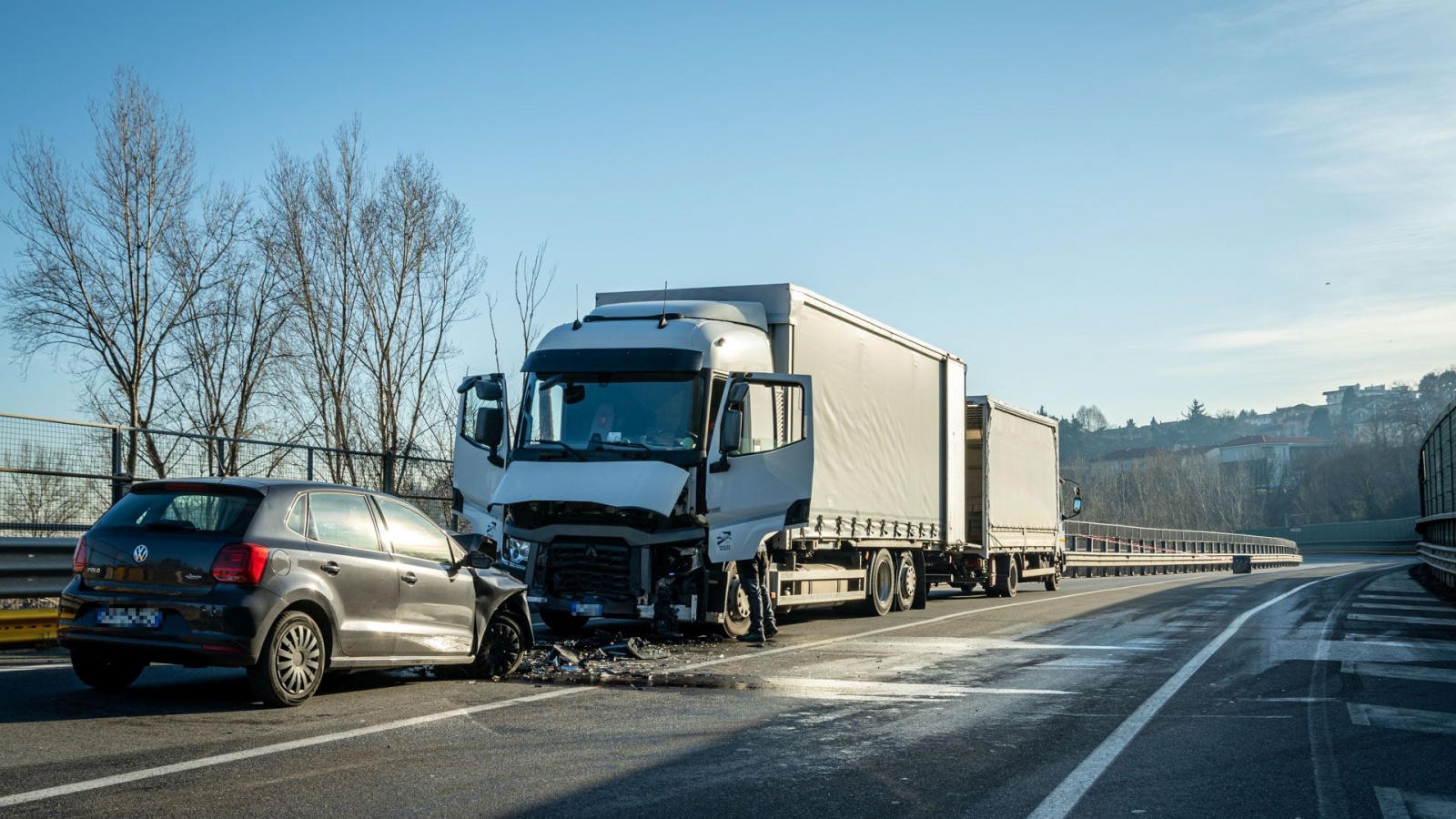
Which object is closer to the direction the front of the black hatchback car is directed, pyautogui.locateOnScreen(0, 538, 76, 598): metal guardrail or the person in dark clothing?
the person in dark clothing

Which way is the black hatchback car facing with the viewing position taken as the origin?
facing away from the viewer and to the right of the viewer

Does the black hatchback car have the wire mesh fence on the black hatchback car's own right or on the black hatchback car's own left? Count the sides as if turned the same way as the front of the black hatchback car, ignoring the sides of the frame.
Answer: on the black hatchback car's own left

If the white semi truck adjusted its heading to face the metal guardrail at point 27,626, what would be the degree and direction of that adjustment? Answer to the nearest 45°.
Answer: approximately 45° to its right

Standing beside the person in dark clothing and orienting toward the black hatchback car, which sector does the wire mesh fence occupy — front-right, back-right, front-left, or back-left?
front-right

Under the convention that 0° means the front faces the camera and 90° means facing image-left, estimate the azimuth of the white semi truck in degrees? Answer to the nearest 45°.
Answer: approximately 45°

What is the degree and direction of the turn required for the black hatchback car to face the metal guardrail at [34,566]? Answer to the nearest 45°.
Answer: approximately 90° to its left

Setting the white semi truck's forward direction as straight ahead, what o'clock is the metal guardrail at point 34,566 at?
The metal guardrail is roughly at 1 o'clock from the white semi truck.

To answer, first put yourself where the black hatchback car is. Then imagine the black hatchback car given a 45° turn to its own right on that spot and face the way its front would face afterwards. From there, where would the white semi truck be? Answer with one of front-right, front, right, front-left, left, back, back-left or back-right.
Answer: front-left

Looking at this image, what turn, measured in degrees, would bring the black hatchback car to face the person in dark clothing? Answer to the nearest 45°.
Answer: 0° — it already faces them

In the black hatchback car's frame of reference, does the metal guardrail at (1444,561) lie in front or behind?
in front
